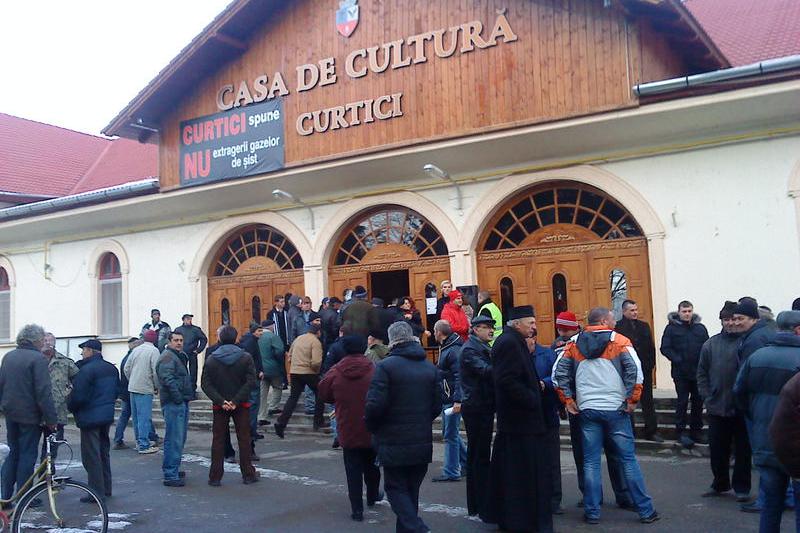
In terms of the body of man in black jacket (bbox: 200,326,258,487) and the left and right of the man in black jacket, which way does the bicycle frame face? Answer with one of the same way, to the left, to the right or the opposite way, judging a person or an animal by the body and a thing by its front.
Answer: to the right

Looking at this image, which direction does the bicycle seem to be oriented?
to the viewer's right

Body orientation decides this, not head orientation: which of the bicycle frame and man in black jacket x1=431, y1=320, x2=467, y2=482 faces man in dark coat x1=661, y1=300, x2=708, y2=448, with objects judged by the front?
the bicycle frame

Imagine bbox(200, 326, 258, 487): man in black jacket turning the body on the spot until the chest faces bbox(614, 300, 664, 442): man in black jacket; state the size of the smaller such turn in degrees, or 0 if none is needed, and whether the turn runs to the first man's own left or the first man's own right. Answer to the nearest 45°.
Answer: approximately 90° to the first man's own right

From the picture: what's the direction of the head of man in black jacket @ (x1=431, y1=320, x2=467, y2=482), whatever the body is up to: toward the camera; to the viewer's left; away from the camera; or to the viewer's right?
to the viewer's left

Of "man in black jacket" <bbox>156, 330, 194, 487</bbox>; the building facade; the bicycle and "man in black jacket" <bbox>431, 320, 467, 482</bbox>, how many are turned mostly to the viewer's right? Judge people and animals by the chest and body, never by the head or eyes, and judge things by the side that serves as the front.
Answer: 2

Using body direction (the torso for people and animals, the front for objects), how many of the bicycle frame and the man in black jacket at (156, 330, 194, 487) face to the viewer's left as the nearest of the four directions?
0

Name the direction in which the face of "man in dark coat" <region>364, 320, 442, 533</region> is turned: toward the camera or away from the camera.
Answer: away from the camera

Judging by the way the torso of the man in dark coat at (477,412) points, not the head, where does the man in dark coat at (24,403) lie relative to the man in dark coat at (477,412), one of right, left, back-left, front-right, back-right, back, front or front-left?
back

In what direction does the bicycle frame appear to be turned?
to the viewer's right

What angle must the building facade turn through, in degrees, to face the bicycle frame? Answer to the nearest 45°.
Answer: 0° — it already faces it

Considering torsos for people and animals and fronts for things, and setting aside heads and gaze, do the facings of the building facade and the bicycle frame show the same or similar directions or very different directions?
very different directions

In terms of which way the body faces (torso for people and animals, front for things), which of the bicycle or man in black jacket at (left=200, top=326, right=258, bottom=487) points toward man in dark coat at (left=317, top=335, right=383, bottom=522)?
the bicycle

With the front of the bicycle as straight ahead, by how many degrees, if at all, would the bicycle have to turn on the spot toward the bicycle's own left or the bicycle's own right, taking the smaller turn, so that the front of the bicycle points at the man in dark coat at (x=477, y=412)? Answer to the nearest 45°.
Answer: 0° — it already faces them

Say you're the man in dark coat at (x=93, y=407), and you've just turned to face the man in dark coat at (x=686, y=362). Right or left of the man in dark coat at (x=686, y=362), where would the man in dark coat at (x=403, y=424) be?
right
